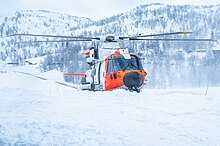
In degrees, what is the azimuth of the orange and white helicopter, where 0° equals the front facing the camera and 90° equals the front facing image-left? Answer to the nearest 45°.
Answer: approximately 315°
